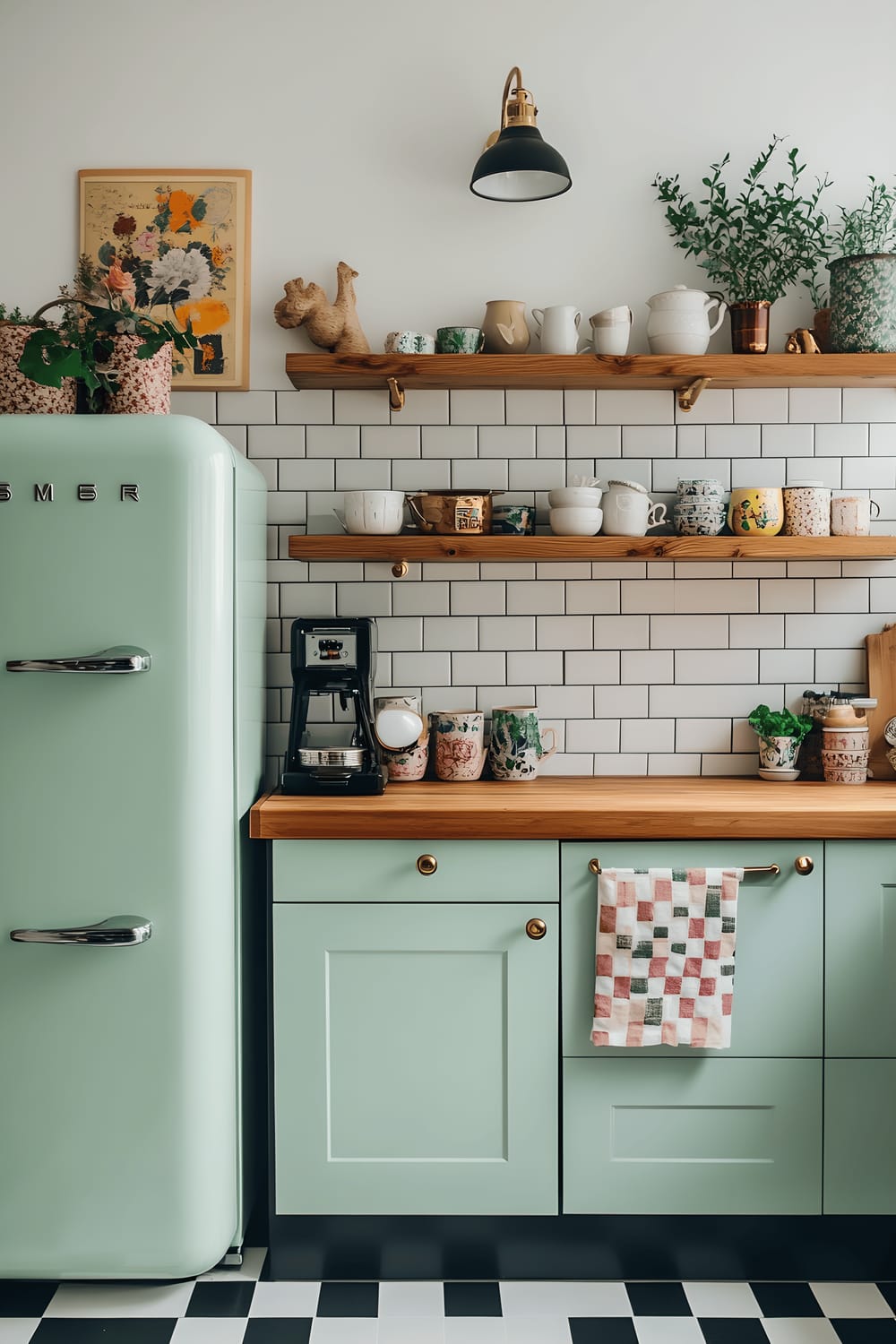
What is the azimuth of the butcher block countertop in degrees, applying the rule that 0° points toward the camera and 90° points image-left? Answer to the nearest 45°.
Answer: approximately 0°

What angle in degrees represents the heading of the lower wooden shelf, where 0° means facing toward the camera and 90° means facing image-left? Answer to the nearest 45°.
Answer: approximately 0°
